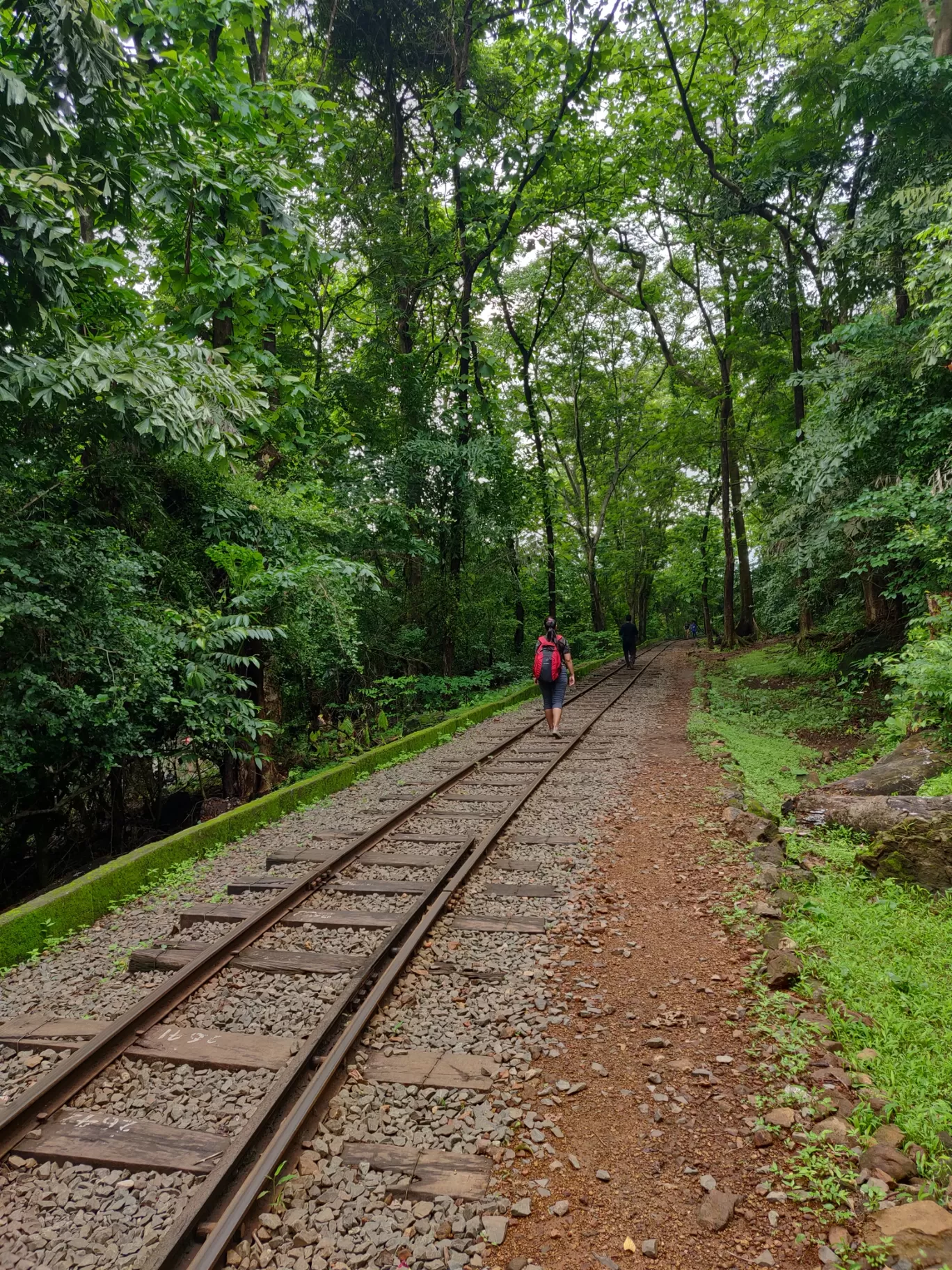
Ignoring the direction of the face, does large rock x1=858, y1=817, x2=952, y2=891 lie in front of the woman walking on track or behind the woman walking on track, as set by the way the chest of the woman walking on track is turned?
behind

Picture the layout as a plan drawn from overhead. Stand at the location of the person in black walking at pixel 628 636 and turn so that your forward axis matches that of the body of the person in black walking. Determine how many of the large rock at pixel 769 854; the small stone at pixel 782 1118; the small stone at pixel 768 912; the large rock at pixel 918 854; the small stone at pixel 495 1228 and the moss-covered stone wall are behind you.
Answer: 6

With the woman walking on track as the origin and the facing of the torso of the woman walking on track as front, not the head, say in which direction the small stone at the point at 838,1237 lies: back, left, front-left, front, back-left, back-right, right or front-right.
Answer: back

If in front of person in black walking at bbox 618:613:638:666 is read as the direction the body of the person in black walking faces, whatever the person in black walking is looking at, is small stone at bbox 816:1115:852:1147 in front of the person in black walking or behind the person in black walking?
behind

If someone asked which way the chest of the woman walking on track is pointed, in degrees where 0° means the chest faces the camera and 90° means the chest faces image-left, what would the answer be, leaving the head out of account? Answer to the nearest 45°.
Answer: approximately 180°

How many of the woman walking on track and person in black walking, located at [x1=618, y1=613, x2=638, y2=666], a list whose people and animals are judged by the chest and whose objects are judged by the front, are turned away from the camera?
2

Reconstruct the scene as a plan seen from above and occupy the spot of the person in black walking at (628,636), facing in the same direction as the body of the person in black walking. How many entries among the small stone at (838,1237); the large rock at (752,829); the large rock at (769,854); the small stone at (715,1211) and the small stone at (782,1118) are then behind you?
5

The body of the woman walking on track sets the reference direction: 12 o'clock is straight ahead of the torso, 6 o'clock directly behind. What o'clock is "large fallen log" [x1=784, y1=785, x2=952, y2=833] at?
The large fallen log is roughly at 5 o'clock from the woman walking on track.

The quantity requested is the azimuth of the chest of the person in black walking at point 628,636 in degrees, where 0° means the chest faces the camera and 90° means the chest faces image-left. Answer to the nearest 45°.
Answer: approximately 180°

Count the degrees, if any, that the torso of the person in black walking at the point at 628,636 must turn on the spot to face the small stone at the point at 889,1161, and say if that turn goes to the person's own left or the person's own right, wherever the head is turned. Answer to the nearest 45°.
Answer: approximately 180°

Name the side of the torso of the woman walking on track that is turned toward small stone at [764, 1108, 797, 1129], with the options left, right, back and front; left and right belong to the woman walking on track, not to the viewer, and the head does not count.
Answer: back

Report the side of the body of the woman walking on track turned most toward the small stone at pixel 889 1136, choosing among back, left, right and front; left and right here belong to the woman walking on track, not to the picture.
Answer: back

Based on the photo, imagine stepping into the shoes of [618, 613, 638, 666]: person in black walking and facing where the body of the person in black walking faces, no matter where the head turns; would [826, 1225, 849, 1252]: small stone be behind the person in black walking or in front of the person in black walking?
behind

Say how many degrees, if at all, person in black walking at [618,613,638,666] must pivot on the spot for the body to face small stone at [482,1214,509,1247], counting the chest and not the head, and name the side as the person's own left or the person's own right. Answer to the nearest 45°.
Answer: approximately 180°
